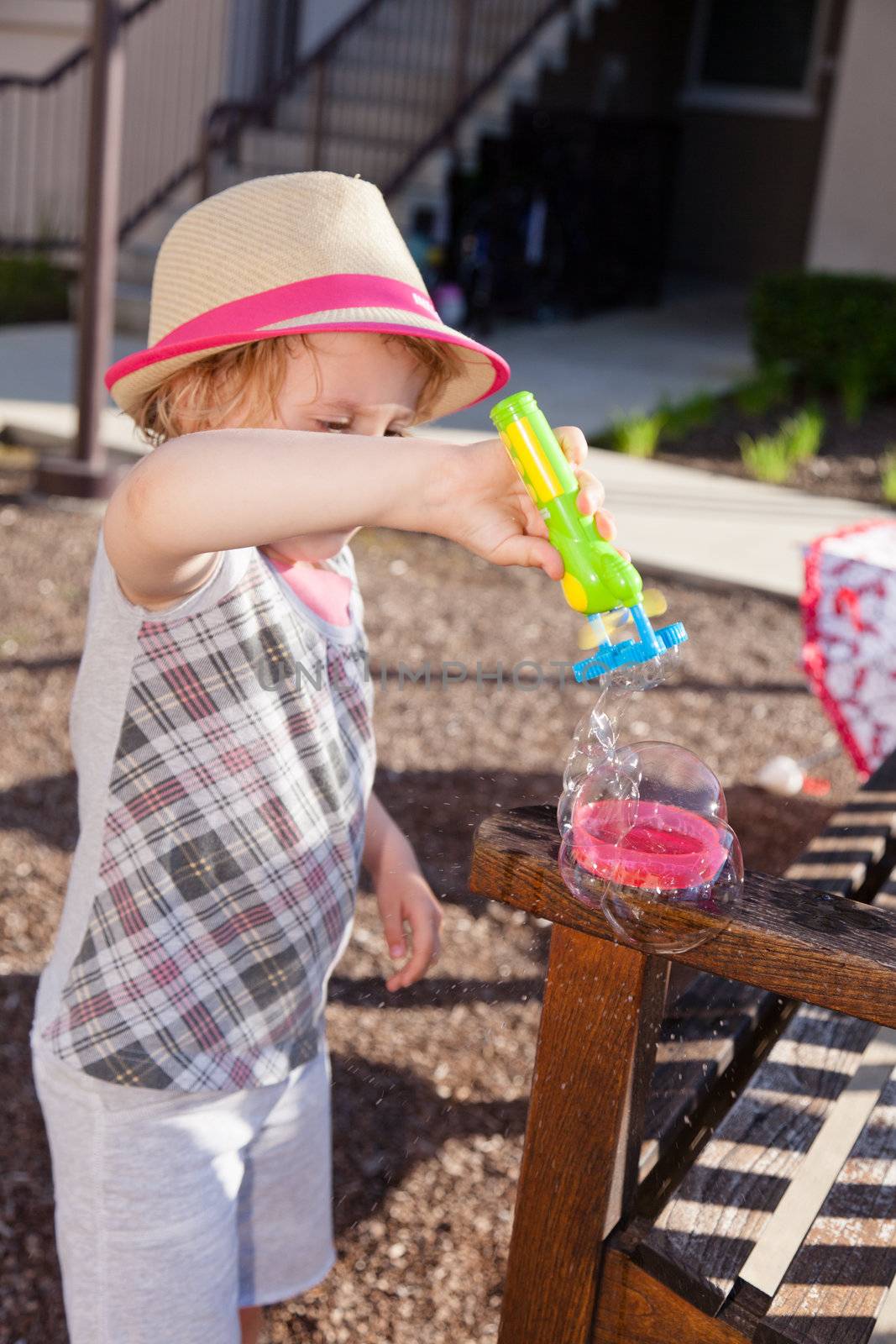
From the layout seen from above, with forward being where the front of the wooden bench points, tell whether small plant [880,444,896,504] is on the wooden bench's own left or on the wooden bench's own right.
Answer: on the wooden bench's own right

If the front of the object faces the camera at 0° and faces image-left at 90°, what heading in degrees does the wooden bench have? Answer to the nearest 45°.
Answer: approximately 135°

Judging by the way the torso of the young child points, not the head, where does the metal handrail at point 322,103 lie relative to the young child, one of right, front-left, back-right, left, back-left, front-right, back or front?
back-left

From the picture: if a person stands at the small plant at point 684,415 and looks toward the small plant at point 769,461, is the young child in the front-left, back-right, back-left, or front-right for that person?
front-right

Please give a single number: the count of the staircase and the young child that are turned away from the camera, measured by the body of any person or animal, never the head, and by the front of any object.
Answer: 0

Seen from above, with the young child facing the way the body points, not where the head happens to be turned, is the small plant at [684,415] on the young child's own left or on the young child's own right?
on the young child's own left

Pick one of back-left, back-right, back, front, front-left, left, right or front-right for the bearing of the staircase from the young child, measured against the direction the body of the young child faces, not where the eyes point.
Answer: back-left

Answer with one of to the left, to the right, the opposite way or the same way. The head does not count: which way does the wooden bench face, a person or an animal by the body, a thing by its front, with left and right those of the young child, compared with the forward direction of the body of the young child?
the opposite way

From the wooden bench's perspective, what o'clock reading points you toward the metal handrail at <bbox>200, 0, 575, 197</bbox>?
The metal handrail is roughly at 1 o'clock from the wooden bench.

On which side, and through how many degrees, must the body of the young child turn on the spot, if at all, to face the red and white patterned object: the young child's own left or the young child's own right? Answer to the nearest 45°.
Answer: approximately 90° to the young child's own left

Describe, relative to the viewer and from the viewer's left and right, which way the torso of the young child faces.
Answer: facing the viewer and to the right of the viewer

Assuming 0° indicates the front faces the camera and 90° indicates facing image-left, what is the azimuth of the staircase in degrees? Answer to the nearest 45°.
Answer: approximately 45°

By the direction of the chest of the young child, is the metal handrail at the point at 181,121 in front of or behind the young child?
behind

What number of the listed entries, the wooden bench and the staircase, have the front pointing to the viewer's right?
0
